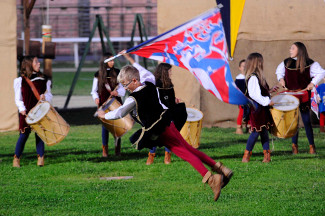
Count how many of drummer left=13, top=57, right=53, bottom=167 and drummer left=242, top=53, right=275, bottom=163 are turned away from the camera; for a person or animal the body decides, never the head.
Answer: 0

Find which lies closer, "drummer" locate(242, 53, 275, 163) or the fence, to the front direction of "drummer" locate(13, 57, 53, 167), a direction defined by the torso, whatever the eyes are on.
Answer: the drummer

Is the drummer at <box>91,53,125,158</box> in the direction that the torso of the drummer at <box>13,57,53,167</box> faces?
no

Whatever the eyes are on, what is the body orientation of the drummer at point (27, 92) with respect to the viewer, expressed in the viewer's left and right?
facing the viewer and to the right of the viewer

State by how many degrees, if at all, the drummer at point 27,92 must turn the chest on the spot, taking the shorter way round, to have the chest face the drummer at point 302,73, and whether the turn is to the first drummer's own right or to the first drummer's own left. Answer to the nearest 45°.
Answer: approximately 45° to the first drummer's own left

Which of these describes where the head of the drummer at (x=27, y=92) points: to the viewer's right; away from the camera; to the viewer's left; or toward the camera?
to the viewer's right

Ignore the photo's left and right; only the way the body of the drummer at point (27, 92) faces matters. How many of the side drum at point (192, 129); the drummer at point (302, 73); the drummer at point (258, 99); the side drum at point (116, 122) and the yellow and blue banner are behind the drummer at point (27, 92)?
0

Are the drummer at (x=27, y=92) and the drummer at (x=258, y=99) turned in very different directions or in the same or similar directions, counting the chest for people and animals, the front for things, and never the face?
same or similar directions

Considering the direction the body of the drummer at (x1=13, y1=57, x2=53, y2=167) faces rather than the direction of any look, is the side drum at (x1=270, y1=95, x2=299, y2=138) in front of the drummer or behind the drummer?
in front

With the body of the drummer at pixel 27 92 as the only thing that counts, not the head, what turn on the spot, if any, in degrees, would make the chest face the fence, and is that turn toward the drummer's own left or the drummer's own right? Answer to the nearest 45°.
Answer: approximately 135° to the drummer's own left

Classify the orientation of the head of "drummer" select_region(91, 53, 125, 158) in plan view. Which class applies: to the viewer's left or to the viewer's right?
to the viewer's right
